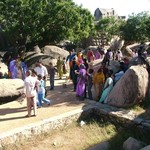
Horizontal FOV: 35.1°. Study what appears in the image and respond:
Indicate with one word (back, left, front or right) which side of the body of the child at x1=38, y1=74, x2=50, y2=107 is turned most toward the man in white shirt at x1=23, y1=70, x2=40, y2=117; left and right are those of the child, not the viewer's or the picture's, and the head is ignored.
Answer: left

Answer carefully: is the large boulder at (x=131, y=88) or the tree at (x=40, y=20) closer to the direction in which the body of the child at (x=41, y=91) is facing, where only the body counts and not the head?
the tree

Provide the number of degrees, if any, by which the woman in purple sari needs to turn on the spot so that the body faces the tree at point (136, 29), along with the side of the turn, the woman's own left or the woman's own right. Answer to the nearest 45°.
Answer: approximately 90° to the woman's own right

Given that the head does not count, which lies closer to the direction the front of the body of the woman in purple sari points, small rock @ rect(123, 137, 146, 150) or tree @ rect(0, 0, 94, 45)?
the tree
